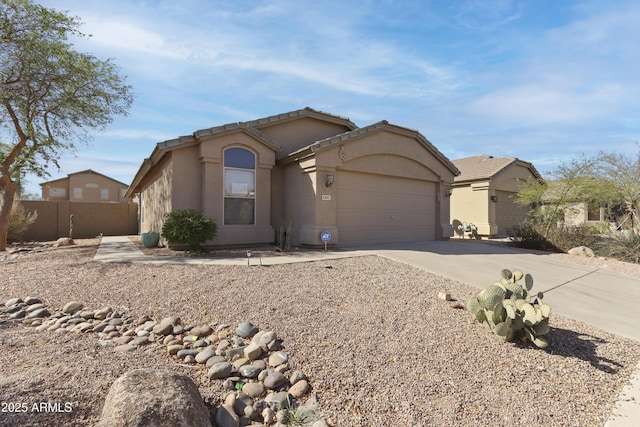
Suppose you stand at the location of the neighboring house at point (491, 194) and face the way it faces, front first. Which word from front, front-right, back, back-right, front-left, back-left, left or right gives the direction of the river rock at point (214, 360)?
front-right

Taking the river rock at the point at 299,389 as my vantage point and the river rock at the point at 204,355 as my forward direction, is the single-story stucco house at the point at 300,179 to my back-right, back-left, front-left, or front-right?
front-right

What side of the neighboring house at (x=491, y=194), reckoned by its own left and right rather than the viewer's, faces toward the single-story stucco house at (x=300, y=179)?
right

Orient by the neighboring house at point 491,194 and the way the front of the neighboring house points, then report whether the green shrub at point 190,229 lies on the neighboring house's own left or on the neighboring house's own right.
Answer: on the neighboring house's own right

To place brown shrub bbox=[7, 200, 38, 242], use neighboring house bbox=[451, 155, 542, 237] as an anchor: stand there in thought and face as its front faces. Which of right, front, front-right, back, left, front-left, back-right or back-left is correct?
right

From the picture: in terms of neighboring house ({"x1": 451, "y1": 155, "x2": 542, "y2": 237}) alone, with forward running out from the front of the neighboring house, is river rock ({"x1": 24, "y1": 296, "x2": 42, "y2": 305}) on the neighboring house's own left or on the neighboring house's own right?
on the neighboring house's own right

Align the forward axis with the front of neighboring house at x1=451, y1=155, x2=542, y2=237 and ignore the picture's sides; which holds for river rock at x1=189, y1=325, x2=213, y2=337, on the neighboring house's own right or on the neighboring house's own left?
on the neighboring house's own right

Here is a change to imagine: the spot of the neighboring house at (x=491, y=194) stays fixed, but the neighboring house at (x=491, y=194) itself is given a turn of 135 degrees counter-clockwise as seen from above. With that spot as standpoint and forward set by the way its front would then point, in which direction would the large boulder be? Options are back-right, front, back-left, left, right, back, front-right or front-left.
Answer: back

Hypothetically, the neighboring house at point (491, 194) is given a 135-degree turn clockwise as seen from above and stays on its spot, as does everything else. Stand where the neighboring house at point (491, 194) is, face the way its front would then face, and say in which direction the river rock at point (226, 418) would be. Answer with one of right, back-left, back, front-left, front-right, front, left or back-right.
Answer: left

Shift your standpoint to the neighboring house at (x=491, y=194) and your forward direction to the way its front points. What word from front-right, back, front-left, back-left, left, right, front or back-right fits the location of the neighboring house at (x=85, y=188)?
back-right

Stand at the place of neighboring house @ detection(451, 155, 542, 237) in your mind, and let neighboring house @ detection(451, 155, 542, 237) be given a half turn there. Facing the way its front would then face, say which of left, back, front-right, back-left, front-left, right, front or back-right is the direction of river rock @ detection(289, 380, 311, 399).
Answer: back-left

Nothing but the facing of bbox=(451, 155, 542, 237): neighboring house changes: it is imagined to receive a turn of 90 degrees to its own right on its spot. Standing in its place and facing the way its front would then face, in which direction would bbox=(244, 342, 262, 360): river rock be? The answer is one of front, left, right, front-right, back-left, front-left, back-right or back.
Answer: front-left

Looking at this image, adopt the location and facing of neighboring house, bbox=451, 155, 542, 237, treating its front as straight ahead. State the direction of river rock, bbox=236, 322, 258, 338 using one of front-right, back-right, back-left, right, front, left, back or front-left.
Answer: front-right

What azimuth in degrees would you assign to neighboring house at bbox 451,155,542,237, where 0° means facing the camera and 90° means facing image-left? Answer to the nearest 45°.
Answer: approximately 315°

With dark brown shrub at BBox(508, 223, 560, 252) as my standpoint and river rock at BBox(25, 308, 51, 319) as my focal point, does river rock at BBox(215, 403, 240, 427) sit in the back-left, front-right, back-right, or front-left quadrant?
front-left
